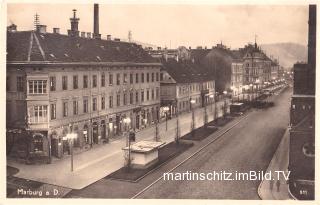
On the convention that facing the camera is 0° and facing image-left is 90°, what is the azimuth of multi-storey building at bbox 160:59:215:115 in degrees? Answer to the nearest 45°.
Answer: approximately 315°

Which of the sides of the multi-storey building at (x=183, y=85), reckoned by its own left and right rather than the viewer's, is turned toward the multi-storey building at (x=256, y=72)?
left
